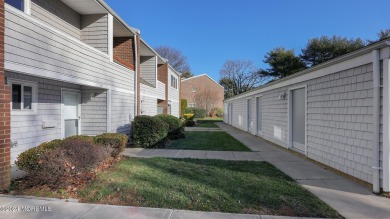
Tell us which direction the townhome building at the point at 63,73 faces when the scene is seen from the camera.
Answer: facing the viewer and to the right of the viewer

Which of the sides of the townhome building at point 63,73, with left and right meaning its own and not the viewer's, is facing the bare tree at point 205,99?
left

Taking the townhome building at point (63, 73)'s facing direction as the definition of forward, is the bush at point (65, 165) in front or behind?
in front

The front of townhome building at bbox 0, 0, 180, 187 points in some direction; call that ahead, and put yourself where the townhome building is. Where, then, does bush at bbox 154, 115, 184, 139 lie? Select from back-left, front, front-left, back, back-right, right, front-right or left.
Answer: left

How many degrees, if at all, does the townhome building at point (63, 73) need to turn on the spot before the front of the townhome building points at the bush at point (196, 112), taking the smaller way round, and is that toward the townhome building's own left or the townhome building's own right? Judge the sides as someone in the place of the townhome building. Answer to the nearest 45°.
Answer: approximately 90° to the townhome building's own left
